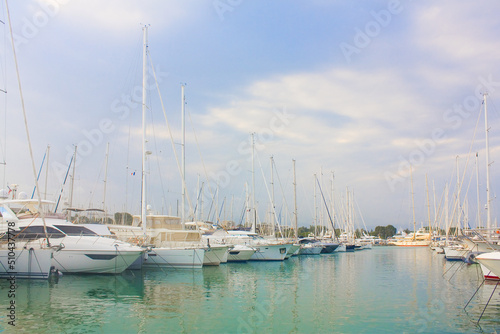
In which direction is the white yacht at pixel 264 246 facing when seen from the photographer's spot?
facing the viewer and to the right of the viewer

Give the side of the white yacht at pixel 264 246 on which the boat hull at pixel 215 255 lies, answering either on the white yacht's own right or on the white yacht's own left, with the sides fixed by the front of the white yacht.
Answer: on the white yacht's own right

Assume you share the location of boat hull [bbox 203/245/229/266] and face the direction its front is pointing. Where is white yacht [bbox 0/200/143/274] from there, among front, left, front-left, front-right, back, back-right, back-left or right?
back-right

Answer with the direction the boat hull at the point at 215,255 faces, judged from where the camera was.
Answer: facing to the right of the viewer

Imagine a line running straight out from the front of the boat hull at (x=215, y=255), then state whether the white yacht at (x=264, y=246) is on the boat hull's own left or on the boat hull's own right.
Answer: on the boat hull's own left

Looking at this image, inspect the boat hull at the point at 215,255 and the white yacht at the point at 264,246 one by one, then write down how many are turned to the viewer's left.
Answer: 0

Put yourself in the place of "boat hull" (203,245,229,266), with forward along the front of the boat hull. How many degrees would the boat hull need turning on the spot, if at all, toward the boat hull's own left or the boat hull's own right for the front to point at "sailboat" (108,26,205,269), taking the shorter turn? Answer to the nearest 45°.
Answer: approximately 135° to the boat hull's own right
